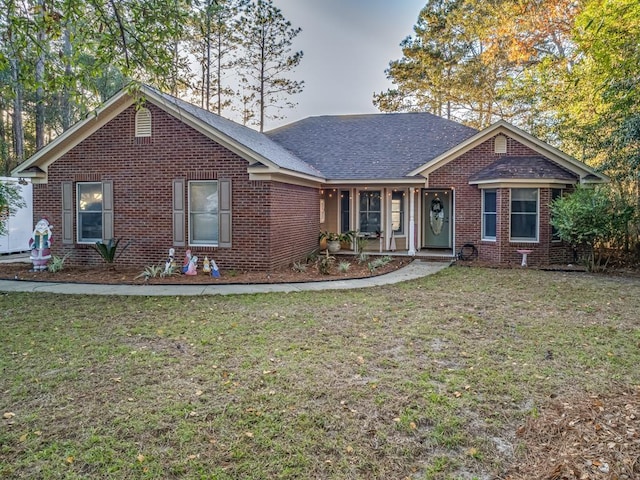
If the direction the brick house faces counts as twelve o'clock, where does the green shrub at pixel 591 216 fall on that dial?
The green shrub is roughly at 9 o'clock from the brick house.

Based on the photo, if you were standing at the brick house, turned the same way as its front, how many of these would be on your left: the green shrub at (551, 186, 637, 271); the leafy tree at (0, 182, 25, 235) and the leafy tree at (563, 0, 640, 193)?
2

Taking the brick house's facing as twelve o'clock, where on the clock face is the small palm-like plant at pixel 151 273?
The small palm-like plant is roughly at 2 o'clock from the brick house.

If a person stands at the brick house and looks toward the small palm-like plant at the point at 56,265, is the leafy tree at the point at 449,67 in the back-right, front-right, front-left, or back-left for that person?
back-right

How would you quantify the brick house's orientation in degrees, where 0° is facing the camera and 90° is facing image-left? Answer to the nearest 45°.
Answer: approximately 0°

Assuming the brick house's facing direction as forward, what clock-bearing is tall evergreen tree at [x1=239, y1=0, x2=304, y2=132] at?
The tall evergreen tree is roughly at 6 o'clock from the brick house.

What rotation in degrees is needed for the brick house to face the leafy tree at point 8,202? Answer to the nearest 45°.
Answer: approximately 90° to its right

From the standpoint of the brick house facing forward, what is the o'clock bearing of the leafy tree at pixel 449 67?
The leafy tree is roughly at 7 o'clock from the brick house.

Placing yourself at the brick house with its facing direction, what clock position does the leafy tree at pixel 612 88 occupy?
The leafy tree is roughly at 9 o'clock from the brick house.
